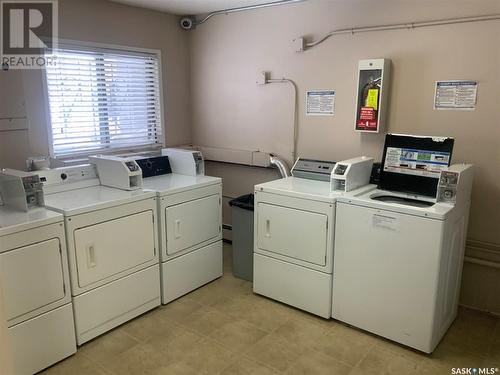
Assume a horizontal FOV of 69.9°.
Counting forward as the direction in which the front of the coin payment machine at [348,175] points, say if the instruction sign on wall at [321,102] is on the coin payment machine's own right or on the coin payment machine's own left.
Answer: on the coin payment machine's own right

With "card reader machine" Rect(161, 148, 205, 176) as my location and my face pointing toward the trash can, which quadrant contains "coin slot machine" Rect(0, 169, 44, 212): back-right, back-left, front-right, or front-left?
back-right

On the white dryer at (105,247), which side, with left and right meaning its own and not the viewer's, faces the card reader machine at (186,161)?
left

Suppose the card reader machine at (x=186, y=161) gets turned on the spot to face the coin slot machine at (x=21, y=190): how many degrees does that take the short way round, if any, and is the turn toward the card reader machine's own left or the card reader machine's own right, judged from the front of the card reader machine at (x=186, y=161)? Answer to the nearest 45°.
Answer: approximately 90° to the card reader machine's own right

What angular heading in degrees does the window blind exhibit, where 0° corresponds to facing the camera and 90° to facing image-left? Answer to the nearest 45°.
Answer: approximately 315°

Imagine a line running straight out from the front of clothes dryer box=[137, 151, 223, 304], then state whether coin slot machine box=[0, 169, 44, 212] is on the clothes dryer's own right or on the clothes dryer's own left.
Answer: on the clothes dryer's own right
